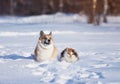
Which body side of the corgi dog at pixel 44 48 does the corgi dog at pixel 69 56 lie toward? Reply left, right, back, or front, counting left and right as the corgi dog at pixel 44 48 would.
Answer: left

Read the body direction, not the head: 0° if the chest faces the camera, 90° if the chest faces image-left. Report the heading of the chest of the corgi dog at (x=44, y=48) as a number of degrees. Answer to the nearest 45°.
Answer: approximately 0°
